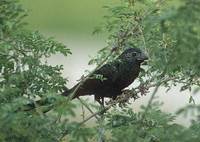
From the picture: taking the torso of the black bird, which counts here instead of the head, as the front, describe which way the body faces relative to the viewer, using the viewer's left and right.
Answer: facing to the right of the viewer
